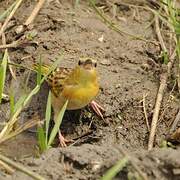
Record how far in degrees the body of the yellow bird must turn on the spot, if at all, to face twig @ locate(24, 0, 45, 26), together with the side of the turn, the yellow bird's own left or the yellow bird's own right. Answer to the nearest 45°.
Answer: approximately 180°

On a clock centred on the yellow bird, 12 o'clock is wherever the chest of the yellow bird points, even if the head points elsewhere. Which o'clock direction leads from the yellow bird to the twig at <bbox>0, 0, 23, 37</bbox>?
The twig is roughly at 6 o'clock from the yellow bird.

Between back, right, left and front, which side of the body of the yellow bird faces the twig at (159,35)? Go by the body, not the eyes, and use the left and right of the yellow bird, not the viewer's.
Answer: left

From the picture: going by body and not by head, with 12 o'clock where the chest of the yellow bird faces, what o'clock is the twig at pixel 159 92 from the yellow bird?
The twig is roughly at 10 o'clock from the yellow bird.

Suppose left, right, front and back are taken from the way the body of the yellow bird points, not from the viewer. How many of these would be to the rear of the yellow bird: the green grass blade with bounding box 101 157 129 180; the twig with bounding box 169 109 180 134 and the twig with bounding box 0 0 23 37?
1

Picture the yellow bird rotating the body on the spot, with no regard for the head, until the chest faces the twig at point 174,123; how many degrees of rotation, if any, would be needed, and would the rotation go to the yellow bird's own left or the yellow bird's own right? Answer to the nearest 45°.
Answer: approximately 45° to the yellow bird's own left

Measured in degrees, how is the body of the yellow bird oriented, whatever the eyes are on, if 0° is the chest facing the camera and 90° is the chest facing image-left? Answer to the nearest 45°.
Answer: approximately 315°

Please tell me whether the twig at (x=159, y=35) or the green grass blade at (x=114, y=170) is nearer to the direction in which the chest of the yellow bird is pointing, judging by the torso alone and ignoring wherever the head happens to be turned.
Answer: the green grass blade
